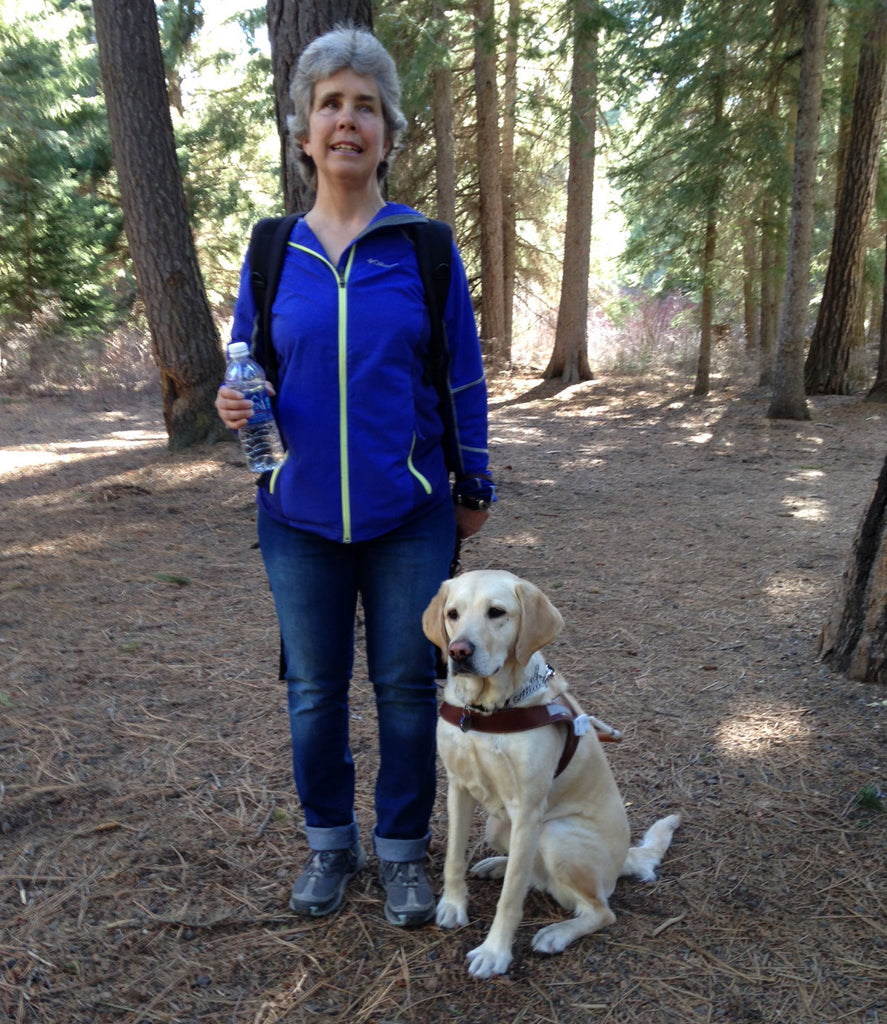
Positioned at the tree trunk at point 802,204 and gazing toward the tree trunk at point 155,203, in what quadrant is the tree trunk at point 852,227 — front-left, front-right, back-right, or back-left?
back-right

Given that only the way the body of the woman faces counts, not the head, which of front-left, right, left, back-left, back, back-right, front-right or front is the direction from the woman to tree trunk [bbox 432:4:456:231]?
back

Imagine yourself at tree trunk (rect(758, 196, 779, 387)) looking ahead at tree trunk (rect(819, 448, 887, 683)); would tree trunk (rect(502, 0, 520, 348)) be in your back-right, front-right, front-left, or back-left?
back-right

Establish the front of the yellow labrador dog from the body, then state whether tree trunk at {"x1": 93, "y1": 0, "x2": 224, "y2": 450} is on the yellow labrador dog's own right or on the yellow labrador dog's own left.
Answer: on the yellow labrador dog's own right

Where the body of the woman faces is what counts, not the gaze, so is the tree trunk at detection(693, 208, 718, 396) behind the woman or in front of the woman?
behind

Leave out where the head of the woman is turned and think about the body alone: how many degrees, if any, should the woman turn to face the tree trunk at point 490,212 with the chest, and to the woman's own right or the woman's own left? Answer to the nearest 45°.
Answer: approximately 180°

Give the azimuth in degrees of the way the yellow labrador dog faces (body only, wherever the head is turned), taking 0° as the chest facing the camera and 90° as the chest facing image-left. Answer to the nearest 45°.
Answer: approximately 45°

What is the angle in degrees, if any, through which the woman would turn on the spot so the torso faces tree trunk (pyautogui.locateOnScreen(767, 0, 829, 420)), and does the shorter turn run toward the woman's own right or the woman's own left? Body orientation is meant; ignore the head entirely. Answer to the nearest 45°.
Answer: approximately 135° to the woman's own left

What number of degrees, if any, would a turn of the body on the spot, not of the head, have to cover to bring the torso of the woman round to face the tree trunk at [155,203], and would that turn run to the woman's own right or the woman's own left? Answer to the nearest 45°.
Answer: approximately 180°
